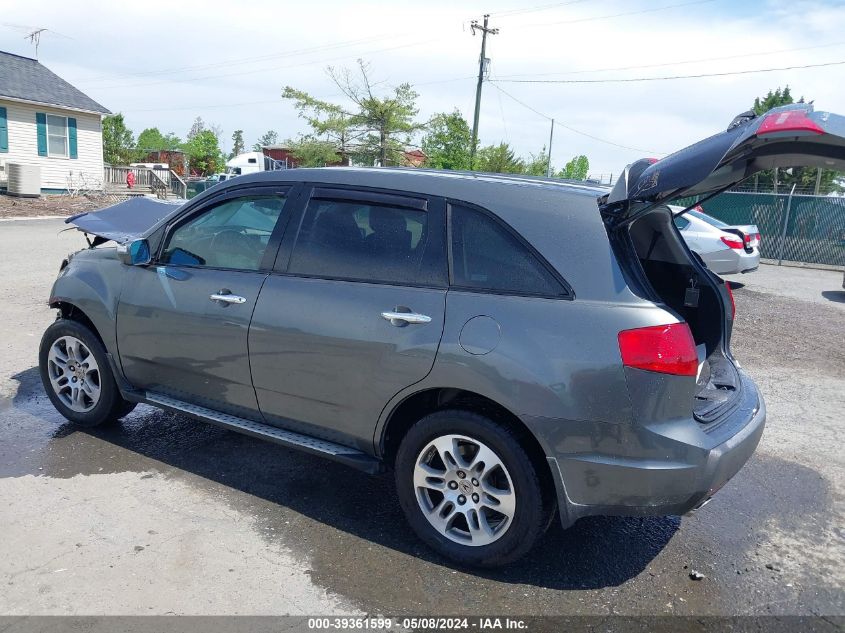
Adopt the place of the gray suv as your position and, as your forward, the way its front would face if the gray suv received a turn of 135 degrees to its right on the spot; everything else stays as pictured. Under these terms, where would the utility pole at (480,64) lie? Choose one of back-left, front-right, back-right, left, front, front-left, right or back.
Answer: left

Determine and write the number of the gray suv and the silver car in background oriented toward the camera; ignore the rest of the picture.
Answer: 0

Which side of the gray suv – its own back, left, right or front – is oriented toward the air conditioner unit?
front

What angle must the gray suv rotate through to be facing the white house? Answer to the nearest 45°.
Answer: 0° — it already faces it

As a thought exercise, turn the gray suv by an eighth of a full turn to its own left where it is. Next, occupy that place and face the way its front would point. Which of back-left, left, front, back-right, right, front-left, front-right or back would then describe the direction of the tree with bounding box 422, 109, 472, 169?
right

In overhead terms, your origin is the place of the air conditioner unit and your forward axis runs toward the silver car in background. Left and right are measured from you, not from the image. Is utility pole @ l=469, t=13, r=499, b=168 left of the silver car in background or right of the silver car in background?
left

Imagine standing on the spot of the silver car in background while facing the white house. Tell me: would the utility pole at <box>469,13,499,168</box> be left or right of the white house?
right

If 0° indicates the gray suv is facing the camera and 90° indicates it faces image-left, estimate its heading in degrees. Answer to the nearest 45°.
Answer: approximately 135°

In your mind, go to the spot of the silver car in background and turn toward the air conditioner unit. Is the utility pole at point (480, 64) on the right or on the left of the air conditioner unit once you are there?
right

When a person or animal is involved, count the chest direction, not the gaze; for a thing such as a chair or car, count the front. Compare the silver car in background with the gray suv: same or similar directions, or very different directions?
same or similar directions

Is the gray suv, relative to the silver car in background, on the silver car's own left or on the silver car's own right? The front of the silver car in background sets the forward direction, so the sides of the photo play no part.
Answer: on the silver car's own left

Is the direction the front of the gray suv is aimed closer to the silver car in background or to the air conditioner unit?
the air conditioner unit

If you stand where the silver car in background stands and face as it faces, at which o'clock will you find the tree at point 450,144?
The tree is roughly at 12 o'clock from the silver car in background.

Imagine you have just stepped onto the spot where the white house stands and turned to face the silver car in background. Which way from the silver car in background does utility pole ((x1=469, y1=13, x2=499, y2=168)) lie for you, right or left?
left

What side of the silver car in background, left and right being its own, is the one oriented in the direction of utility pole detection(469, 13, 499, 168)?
front

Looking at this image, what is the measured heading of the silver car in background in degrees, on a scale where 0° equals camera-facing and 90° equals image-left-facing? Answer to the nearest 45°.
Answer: approximately 135°
